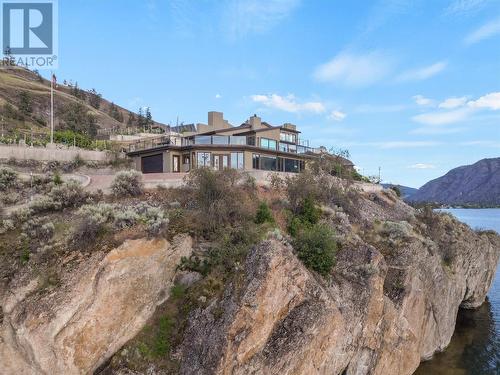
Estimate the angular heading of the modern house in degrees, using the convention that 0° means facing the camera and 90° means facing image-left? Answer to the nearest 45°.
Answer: approximately 0°

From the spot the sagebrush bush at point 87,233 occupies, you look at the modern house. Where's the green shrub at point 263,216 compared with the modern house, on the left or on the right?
right

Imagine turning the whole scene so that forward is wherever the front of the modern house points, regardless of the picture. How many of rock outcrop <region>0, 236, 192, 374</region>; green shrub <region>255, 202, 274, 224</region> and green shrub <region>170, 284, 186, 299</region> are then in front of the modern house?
3

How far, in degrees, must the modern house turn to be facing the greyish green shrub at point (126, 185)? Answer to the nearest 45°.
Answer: approximately 45° to its right

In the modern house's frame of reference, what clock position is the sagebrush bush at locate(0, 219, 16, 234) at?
The sagebrush bush is roughly at 1 o'clock from the modern house.

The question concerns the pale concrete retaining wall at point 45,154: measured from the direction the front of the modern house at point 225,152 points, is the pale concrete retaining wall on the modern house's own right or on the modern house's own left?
on the modern house's own right

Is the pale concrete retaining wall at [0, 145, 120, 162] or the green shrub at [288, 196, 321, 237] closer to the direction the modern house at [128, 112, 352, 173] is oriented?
the green shrub

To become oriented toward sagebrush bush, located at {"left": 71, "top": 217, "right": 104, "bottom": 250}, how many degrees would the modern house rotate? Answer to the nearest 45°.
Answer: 0° — it already faces it

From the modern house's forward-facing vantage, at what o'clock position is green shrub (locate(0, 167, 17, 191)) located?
The green shrub is roughly at 2 o'clock from the modern house.

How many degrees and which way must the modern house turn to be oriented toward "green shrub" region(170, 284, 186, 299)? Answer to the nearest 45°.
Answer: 0° — it already faces it
